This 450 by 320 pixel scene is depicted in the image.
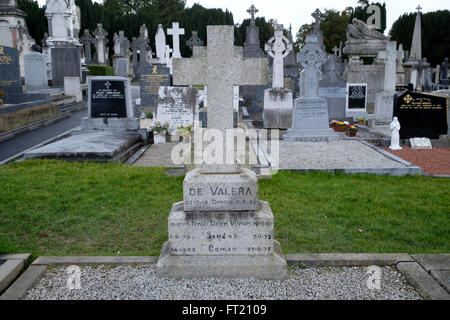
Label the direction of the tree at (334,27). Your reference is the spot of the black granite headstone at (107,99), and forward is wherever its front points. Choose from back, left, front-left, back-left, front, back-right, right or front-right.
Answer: back-left

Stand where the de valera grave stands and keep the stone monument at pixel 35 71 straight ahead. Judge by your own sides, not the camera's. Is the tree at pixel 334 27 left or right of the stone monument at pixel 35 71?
right

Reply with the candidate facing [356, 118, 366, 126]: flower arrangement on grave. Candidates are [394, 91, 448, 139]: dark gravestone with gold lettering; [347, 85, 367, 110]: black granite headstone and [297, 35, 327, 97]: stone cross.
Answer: the black granite headstone

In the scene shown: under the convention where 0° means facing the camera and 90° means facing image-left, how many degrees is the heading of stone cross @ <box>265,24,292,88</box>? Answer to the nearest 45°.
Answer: approximately 0°

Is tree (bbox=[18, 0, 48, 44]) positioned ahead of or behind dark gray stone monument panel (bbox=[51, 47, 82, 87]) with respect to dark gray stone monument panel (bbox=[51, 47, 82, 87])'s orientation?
behind

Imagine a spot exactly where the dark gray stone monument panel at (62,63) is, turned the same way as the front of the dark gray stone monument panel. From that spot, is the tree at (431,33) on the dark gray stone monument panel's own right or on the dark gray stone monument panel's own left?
on the dark gray stone monument panel's own left

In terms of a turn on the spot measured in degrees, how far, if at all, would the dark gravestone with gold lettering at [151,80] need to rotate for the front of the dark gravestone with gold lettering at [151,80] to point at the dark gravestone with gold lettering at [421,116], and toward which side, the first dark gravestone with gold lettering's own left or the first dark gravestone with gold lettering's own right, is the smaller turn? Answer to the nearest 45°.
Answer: approximately 45° to the first dark gravestone with gold lettering's own left

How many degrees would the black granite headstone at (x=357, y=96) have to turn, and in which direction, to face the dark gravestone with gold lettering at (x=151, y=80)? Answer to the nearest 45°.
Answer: approximately 45° to its right
